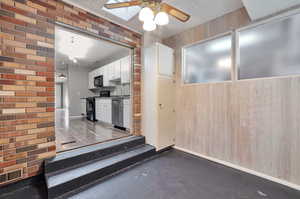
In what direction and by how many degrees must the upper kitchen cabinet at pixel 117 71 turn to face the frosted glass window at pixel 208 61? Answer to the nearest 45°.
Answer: approximately 90° to its left

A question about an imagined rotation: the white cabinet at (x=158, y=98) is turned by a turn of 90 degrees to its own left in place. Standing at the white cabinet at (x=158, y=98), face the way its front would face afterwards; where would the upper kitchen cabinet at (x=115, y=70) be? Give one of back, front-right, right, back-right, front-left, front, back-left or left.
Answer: left

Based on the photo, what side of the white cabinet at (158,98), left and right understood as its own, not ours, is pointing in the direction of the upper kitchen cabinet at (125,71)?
back

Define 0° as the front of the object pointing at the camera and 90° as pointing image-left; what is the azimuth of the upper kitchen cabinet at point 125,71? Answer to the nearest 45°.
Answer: approximately 45°

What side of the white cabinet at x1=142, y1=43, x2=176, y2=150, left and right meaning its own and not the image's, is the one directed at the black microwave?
back

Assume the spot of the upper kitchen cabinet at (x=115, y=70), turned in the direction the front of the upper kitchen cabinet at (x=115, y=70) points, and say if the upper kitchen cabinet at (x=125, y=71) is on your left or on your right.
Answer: on your left

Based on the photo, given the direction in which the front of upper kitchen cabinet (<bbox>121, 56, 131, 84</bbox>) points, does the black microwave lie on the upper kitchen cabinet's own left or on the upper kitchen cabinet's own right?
on the upper kitchen cabinet's own right

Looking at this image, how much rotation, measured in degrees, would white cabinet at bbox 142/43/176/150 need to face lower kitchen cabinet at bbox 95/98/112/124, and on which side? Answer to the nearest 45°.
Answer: approximately 180°

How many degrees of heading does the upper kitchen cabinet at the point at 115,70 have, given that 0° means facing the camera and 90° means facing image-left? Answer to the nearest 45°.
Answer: approximately 45°

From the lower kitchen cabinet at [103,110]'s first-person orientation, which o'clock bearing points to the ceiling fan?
The ceiling fan is roughly at 10 o'clock from the lower kitchen cabinet.

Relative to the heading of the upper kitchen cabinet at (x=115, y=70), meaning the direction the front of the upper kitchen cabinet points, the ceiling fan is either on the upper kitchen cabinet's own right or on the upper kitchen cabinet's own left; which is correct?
on the upper kitchen cabinet's own left

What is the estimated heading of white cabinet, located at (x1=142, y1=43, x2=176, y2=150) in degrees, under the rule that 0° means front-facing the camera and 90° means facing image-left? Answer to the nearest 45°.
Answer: approximately 315°
